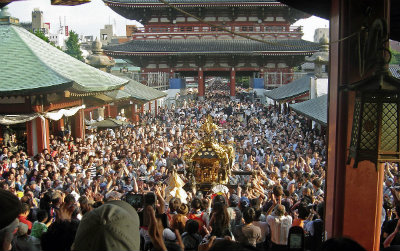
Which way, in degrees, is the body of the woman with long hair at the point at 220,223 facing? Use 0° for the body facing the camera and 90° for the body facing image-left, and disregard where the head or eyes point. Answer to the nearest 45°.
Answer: approximately 180°

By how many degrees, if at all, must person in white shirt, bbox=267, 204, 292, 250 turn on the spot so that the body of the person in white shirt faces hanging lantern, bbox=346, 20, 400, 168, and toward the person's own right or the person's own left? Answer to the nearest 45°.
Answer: approximately 135° to the person's own right

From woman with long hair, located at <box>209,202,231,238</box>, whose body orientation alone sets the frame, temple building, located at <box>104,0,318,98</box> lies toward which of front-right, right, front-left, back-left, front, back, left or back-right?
front

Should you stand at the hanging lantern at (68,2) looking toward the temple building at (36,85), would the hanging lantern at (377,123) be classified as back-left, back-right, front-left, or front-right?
back-right

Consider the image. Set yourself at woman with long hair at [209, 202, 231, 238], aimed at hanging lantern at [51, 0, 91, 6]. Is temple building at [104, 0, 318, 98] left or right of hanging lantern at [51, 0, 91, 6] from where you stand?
right

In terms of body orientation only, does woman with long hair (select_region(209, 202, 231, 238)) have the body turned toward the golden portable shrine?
yes

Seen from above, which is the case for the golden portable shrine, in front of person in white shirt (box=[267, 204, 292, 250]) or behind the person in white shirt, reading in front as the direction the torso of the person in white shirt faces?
in front

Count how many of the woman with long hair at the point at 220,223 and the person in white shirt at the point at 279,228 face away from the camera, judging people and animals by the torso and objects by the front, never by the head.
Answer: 2

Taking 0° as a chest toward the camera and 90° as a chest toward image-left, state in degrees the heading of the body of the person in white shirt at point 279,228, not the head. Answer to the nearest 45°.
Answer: approximately 180°

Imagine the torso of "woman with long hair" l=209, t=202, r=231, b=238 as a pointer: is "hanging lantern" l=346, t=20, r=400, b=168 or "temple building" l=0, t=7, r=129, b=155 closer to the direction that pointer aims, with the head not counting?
the temple building

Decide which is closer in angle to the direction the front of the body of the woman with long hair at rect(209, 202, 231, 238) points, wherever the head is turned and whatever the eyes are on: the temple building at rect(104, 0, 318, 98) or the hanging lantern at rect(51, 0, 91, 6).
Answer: the temple building
